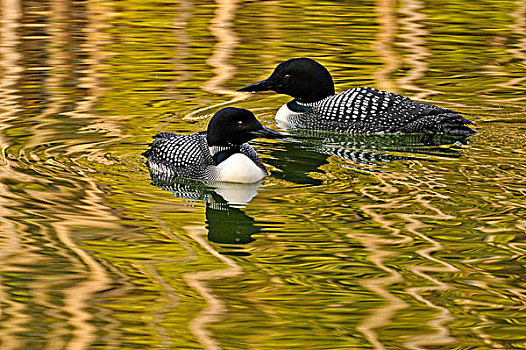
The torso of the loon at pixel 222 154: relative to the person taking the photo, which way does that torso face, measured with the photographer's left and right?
facing the viewer and to the right of the viewer

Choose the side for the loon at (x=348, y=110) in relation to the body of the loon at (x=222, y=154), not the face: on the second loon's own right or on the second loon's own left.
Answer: on the second loon's own left

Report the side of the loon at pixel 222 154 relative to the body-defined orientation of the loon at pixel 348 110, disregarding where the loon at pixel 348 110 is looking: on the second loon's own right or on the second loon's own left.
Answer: on the second loon's own left

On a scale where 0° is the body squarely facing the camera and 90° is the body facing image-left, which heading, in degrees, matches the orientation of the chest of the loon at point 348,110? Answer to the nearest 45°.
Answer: approximately 90°
